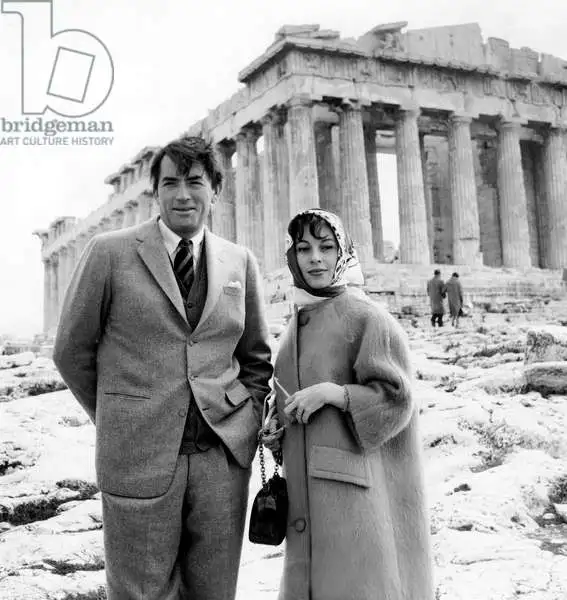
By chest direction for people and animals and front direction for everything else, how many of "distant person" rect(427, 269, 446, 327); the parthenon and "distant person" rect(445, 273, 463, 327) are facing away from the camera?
2

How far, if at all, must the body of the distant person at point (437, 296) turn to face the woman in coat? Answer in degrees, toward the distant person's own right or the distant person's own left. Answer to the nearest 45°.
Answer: approximately 180°

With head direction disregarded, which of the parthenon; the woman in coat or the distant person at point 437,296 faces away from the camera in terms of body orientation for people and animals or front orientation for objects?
the distant person

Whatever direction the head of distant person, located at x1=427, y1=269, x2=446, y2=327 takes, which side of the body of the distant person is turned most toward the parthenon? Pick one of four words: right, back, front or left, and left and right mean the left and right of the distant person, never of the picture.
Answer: front

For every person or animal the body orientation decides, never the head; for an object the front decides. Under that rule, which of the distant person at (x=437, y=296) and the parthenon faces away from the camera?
the distant person

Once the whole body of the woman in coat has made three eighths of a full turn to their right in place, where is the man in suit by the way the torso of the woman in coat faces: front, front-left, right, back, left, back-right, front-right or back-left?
left

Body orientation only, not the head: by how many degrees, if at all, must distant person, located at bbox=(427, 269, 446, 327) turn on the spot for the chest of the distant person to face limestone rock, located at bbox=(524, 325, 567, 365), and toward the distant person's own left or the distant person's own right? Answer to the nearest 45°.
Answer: approximately 180°

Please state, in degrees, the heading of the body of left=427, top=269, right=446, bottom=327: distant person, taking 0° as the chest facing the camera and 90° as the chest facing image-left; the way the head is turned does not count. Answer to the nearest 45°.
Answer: approximately 180°

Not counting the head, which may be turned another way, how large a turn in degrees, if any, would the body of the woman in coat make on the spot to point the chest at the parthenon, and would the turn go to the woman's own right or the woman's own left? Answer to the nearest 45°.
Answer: approximately 135° to the woman's own right

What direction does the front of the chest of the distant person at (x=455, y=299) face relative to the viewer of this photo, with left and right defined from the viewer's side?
facing away from the viewer

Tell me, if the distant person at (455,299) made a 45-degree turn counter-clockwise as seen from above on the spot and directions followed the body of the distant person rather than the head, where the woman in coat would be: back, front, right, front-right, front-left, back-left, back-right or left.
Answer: back-left
